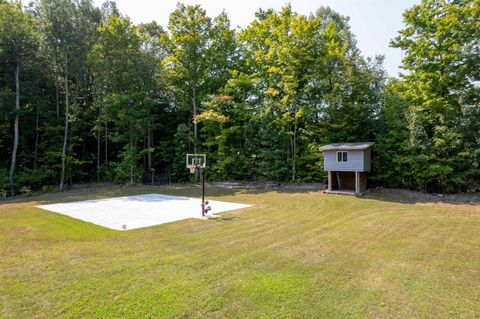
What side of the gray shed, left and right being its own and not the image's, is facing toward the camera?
front

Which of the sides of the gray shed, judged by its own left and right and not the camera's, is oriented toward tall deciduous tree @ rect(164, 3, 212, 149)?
right

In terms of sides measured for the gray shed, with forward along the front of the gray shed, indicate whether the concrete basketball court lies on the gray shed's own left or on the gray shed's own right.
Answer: on the gray shed's own right

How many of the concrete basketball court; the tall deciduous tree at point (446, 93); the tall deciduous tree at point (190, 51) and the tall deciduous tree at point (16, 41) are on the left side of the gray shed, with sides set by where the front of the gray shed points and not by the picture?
1

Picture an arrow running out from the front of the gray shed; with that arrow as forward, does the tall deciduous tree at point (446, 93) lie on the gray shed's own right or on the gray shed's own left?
on the gray shed's own left

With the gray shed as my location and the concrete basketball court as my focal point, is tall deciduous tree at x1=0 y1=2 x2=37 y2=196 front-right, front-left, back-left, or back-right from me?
front-right

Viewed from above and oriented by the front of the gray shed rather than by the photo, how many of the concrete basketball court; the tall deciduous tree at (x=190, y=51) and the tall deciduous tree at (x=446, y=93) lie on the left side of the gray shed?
1

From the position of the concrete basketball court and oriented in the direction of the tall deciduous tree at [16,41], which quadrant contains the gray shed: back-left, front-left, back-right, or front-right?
back-right

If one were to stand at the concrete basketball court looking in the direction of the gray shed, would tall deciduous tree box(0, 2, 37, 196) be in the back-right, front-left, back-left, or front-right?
back-left

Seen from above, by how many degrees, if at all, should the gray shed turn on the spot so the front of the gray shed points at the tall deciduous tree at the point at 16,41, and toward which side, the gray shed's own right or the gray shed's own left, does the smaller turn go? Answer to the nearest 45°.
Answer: approximately 90° to the gray shed's own right
